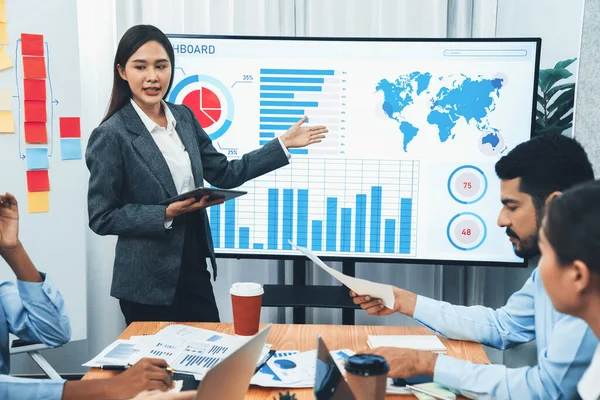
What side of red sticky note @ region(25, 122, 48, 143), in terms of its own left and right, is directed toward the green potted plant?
left

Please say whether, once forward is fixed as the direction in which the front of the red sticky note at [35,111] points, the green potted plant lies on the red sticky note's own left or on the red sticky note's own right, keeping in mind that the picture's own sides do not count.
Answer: on the red sticky note's own left

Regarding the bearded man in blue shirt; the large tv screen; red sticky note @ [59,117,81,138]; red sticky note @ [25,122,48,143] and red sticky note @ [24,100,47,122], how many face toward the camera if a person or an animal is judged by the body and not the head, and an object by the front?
4

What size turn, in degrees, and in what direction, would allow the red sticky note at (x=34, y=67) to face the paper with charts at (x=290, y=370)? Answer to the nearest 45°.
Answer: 0° — it already faces it

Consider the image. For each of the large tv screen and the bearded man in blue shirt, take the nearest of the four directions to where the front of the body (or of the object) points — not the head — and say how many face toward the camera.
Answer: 1

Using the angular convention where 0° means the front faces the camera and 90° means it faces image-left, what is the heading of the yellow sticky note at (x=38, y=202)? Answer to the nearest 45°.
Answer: approximately 0°

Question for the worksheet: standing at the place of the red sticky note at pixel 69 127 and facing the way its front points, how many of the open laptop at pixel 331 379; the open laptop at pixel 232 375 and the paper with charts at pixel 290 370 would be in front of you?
3

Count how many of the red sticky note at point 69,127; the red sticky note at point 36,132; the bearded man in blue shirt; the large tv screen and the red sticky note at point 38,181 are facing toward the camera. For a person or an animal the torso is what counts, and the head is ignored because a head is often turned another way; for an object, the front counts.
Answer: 4

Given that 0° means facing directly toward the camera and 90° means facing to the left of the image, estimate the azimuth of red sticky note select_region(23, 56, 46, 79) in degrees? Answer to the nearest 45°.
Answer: approximately 0°
